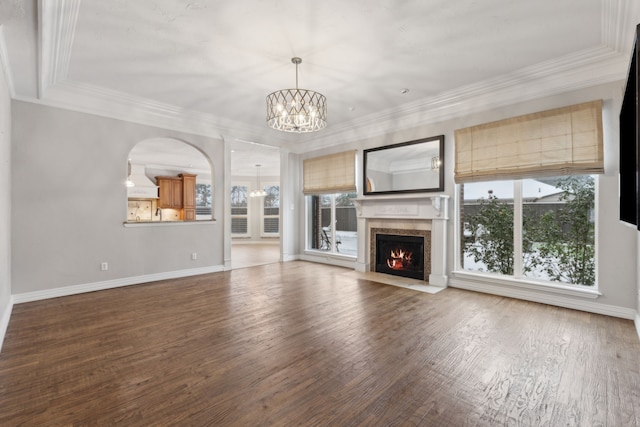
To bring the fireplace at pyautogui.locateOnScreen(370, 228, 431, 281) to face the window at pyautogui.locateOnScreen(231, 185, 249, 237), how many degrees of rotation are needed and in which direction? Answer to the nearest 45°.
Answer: approximately 90° to its right

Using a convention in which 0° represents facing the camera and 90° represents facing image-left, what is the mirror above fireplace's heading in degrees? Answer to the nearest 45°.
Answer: approximately 45°

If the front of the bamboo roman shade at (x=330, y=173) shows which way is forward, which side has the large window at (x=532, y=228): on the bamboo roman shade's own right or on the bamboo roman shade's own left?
on the bamboo roman shade's own left

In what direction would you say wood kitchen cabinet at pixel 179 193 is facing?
toward the camera

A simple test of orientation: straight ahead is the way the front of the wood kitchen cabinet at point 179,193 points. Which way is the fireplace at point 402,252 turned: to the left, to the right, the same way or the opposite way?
to the right

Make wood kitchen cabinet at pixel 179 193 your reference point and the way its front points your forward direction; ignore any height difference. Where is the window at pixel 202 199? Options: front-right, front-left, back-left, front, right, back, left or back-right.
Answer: back-left

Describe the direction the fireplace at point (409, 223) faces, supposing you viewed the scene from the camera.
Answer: facing the viewer and to the left of the viewer

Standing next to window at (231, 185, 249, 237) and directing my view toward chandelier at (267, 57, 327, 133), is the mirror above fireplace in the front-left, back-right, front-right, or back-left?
front-left

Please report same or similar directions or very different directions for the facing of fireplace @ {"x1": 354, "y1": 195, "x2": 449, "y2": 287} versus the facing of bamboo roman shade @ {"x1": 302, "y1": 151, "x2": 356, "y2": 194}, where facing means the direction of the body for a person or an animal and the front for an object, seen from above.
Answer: same or similar directions

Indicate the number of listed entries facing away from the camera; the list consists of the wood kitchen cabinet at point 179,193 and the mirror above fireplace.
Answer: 0

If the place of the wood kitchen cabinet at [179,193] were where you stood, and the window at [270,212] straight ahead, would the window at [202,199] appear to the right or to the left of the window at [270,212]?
left

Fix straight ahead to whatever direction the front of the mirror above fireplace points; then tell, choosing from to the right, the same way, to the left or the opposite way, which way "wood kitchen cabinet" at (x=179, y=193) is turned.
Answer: to the left

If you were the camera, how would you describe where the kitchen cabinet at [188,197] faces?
facing the viewer

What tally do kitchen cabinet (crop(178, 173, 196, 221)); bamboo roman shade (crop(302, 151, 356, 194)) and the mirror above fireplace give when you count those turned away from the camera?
0

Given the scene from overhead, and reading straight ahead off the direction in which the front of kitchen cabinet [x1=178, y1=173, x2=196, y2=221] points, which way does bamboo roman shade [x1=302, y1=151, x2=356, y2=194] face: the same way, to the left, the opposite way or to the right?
to the right
